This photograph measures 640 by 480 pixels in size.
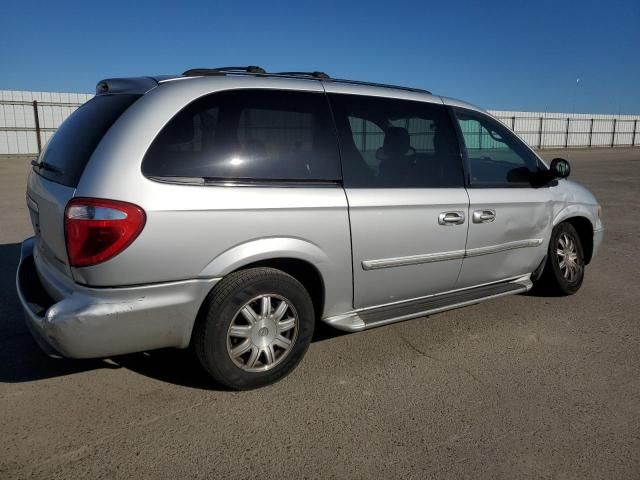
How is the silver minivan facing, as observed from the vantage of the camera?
facing away from the viewer and to the right of the viewer
